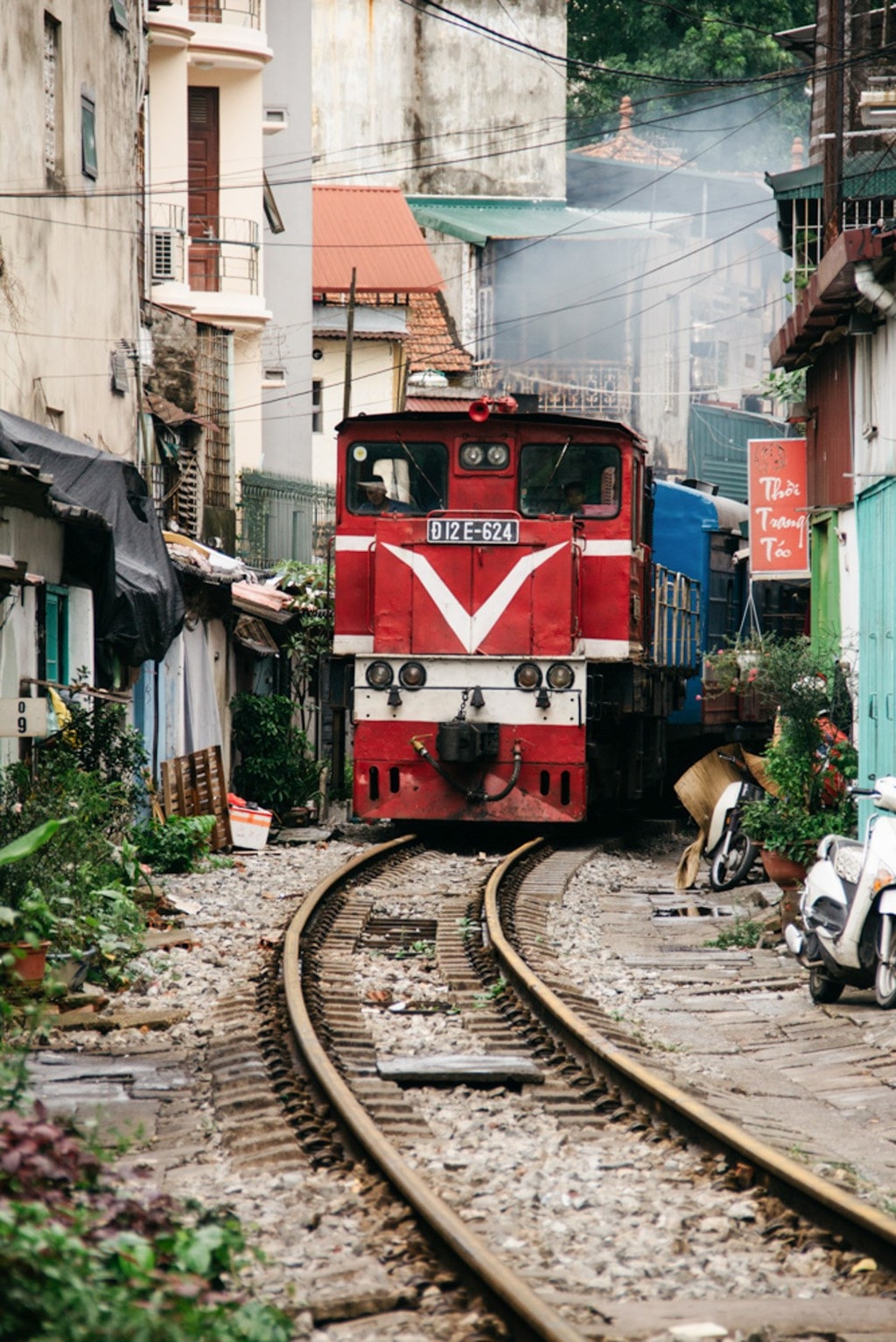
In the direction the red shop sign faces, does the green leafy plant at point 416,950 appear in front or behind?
in front

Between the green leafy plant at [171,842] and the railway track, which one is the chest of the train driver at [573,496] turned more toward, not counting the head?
the railway track

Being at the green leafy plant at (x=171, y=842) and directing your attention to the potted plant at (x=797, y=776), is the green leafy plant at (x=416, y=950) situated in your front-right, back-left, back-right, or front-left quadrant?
front-right

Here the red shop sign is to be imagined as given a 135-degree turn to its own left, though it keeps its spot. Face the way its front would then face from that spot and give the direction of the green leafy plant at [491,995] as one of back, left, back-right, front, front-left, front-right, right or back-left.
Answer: back-right

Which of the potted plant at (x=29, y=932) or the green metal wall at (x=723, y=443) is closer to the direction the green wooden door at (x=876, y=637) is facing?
the potted plant

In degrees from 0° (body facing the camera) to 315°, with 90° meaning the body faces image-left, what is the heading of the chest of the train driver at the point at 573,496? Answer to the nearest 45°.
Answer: approximately 0°

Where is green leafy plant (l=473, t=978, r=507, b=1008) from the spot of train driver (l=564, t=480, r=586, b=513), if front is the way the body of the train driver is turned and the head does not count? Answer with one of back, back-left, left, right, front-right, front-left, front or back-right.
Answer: front

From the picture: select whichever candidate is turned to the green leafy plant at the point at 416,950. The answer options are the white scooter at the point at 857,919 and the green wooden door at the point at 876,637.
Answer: the green wooden door

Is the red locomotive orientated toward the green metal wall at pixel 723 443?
no

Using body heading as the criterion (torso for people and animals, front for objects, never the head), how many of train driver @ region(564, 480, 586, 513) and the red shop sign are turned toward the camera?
2

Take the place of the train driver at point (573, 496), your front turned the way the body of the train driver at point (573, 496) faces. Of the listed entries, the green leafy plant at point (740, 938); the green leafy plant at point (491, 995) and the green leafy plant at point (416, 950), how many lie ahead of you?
3

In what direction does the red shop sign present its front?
toward the camera

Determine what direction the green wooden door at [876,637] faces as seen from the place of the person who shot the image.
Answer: facing the viewer and to the left of the viewer

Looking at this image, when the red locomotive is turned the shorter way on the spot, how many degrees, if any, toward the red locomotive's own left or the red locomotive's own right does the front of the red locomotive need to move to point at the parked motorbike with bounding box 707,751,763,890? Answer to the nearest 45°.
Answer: approximately 45° to the red locomotive's own left

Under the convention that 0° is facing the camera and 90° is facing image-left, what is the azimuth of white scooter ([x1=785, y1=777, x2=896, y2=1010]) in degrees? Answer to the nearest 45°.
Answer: approximately 315°

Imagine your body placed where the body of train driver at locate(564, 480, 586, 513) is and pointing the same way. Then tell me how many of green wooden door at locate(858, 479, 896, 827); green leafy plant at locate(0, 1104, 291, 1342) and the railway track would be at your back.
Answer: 0
